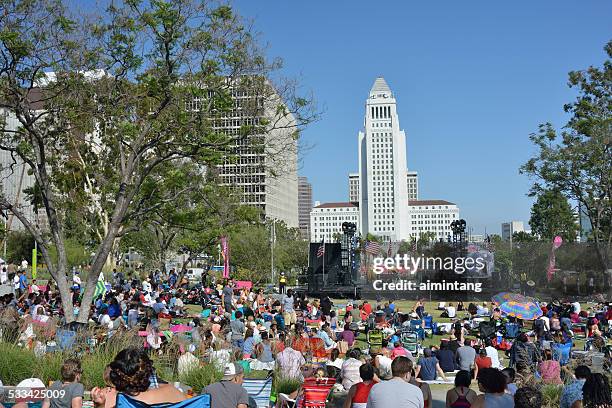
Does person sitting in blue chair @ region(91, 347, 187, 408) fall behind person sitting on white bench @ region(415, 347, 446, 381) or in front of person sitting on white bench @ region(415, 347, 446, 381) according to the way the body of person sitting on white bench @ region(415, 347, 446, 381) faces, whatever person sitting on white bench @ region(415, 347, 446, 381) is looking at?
behind

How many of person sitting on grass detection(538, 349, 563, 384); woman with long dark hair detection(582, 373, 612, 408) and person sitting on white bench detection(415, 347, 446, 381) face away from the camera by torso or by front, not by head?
3

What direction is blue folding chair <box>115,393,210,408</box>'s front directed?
away from the camera

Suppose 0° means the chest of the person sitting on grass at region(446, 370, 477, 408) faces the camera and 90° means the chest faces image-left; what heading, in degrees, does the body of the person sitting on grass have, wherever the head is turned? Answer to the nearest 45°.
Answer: approximately 180°

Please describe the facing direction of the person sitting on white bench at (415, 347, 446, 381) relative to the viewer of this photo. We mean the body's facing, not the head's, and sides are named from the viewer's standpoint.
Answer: facing away from the viewer

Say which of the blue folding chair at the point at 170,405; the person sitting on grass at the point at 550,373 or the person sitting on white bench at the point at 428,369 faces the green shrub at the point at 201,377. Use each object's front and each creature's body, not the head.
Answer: the blue folding chair

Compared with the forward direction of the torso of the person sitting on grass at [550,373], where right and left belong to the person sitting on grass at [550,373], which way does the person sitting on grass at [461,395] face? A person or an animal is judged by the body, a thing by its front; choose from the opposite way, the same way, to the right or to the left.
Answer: the same way

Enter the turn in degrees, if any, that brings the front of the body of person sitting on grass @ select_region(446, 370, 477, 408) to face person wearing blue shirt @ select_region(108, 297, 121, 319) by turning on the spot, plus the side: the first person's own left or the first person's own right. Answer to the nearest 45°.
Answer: approximately 45° to the first person's own left

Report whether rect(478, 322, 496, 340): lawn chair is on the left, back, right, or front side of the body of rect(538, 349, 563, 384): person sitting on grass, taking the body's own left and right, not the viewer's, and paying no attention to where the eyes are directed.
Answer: front

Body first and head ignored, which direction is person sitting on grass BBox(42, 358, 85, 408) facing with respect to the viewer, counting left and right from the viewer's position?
facing away from the viewer and to the right of the viewer

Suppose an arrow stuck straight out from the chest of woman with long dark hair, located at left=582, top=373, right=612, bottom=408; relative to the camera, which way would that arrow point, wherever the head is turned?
away from the camera

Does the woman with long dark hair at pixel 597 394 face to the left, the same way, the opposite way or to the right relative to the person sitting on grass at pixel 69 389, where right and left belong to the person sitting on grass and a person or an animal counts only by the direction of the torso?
the same way

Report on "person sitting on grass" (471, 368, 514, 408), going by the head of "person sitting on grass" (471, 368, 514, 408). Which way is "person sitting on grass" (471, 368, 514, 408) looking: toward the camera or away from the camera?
away from the camera

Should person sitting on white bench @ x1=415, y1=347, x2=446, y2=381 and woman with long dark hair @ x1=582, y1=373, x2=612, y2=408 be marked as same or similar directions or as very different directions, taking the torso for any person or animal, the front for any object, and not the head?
same or similar directions

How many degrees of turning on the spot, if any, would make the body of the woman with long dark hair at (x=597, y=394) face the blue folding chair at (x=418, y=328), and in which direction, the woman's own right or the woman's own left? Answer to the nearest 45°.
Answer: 0° — they already face it

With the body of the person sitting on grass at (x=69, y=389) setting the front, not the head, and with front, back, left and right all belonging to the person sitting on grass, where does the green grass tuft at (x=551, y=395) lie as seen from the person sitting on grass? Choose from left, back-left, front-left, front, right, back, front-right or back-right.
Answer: front-right

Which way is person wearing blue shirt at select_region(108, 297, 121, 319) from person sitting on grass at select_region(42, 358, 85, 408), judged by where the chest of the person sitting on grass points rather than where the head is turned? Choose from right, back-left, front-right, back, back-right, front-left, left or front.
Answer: front-left

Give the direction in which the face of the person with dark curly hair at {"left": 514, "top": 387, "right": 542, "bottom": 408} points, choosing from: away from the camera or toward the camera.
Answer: away from the camera

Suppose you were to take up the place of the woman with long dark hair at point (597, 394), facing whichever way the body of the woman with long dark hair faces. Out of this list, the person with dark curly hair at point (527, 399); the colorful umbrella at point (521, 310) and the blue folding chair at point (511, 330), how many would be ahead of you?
2

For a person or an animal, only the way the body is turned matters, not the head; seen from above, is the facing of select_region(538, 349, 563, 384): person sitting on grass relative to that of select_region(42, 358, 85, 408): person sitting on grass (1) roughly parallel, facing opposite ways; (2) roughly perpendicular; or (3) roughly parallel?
roughly parallel
